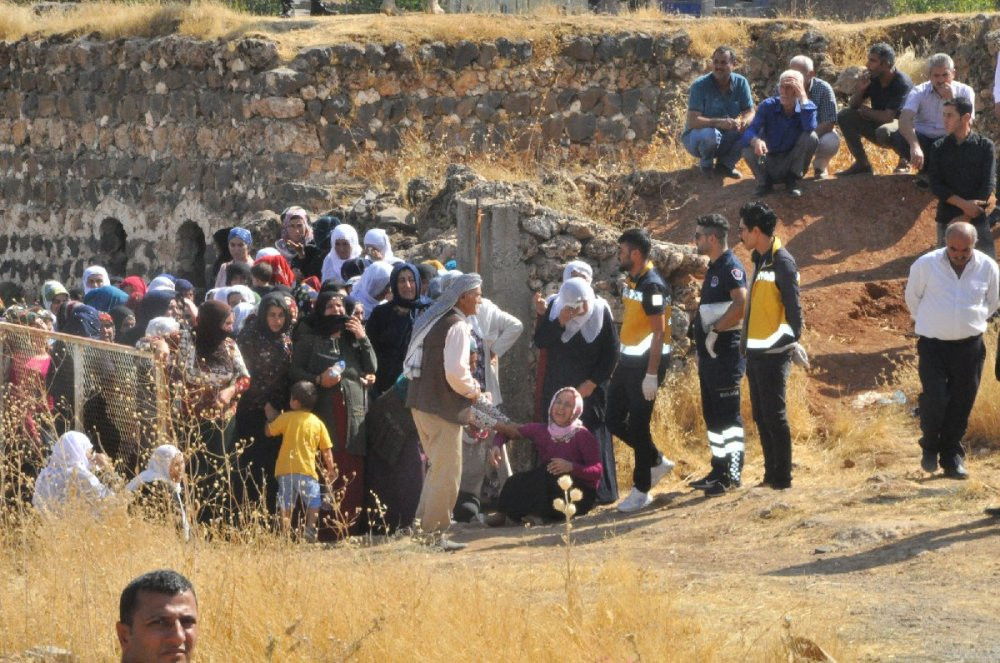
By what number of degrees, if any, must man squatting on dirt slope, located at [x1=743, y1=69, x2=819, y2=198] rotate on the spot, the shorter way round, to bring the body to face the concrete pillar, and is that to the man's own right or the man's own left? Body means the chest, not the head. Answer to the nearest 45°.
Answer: approximately 45° to the man's own right

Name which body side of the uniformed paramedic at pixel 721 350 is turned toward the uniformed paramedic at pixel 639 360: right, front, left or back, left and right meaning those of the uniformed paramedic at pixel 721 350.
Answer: front

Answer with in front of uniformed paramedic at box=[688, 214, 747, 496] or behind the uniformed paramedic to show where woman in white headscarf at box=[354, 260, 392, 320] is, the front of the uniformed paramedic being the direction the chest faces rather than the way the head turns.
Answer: in front

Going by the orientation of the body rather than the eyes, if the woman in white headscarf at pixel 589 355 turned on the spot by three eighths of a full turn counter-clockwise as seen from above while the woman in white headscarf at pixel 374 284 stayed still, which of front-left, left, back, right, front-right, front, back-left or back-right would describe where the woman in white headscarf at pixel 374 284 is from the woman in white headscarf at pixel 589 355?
back-left

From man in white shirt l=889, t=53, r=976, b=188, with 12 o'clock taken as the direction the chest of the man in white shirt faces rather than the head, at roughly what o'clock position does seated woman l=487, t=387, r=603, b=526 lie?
The seated woman is roughly at 1 o'clock from the man in white shirt.

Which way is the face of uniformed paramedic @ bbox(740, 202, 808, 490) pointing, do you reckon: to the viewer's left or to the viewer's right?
to the viewer's left

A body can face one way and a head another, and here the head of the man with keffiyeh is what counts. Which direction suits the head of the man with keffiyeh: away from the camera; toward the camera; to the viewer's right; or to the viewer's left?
to the viewer's right

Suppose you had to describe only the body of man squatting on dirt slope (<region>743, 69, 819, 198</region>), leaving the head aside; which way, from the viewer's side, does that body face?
toward the camera

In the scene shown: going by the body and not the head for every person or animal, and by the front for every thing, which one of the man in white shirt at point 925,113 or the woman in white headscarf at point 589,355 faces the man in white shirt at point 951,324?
the man in white shirt at point 925,113

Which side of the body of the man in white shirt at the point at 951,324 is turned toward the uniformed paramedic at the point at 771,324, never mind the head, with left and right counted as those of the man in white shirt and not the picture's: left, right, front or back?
right

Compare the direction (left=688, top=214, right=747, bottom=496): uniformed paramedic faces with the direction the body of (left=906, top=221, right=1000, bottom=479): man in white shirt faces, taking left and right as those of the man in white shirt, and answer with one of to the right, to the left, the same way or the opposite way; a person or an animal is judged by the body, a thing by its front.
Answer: to the right

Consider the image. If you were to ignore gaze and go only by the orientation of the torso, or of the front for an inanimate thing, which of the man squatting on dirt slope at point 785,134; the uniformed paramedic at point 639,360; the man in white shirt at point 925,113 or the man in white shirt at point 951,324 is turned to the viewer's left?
the uniformed paramedic

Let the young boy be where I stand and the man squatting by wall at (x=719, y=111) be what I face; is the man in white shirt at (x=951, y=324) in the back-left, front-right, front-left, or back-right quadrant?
front-right

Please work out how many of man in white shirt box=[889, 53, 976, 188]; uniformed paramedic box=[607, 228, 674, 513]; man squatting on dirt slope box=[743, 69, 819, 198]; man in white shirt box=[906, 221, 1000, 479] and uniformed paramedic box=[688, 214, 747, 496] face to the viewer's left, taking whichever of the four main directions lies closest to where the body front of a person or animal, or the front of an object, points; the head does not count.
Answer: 2

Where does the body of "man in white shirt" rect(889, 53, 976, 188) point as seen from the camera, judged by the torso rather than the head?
toward the camera

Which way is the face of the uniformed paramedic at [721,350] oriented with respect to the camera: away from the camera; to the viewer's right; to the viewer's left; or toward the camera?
to the viewer's left
